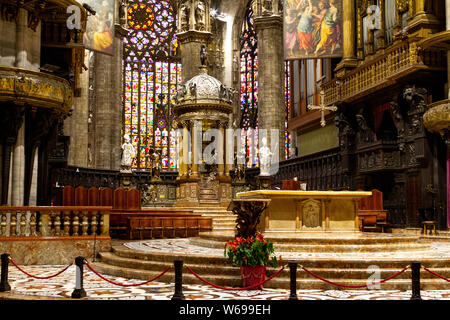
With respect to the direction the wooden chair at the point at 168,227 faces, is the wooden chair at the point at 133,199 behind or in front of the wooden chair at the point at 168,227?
behind

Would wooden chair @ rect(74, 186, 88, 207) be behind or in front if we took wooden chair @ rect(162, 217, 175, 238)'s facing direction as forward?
behind

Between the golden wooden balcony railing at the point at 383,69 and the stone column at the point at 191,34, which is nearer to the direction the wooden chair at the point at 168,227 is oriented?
the golden wooden balcony railing

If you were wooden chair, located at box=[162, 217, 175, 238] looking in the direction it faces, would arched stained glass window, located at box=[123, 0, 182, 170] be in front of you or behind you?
behind

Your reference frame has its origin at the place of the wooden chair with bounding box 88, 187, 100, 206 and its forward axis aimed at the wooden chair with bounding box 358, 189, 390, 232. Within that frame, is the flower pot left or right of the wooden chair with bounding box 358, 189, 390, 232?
right

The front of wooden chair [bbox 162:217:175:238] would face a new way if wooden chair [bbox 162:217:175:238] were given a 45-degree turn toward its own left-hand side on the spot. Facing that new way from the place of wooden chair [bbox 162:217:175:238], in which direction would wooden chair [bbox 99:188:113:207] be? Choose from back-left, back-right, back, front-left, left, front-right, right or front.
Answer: back-left

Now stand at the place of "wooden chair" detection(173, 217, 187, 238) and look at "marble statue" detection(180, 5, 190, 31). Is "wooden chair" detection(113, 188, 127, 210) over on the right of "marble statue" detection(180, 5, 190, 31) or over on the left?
left

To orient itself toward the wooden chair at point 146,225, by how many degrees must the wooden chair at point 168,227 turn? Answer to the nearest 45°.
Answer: approximately 90° to its right

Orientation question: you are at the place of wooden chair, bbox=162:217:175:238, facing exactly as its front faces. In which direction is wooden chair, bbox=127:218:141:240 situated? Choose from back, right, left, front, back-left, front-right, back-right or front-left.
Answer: right

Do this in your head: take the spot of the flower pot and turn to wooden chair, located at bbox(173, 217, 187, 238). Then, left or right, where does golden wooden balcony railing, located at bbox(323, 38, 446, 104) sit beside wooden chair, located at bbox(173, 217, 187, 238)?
right
